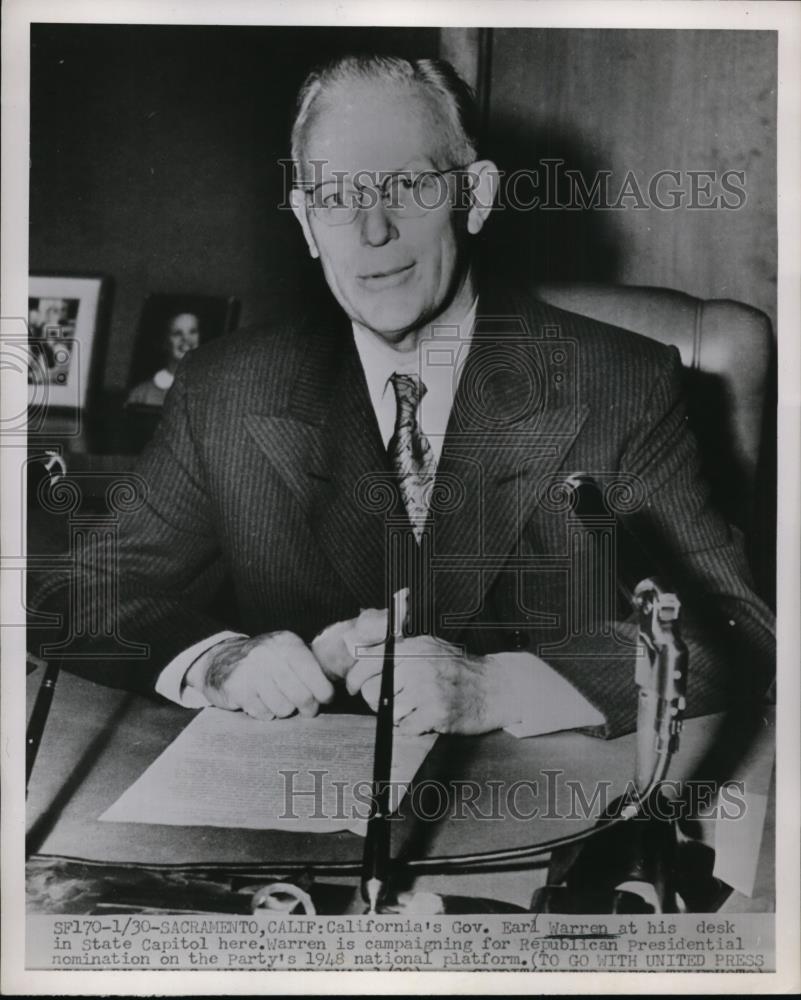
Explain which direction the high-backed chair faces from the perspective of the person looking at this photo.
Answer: facing the viewer and to the left of the viewer

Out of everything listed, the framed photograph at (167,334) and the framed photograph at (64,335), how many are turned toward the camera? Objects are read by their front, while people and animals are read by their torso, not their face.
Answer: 2

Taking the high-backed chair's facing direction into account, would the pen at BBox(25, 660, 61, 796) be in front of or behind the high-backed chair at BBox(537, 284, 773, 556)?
in front

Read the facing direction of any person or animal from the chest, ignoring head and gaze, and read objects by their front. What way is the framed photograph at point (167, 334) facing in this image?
toward the camera

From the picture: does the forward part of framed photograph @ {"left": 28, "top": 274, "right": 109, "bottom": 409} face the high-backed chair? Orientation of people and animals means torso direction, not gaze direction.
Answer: no

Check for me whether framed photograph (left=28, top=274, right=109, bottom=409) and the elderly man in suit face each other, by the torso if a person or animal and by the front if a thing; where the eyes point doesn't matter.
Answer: no

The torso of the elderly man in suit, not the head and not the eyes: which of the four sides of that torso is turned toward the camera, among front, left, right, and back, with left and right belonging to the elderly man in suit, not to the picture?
front

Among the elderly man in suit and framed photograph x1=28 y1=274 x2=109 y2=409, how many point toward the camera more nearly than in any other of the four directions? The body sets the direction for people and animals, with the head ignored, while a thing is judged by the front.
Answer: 2

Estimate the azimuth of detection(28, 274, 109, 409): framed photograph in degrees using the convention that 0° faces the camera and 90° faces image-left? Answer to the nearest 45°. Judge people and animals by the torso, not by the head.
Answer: approximately 0°

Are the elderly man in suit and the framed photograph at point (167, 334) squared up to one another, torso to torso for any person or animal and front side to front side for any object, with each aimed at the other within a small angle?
no
